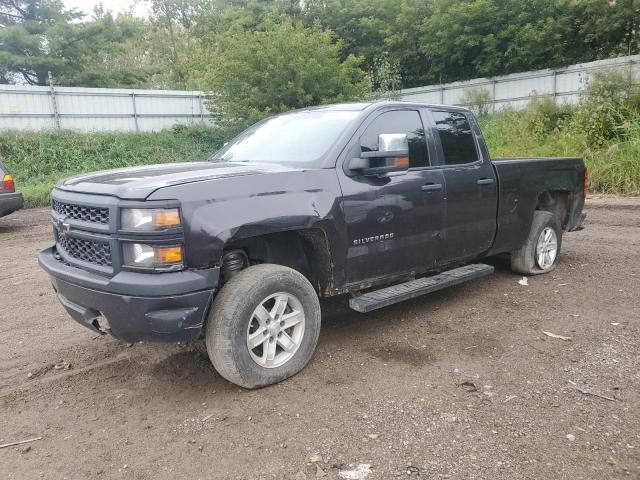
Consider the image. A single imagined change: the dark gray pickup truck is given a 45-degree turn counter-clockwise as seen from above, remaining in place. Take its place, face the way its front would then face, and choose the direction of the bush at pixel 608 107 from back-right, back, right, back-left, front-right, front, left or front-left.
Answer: back-left

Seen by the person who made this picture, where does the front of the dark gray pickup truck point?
facing the viewer and to the left of the viewer

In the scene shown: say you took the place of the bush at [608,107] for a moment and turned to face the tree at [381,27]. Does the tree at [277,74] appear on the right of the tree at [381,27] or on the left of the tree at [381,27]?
left

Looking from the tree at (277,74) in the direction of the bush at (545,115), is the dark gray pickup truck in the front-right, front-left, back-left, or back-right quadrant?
front-right

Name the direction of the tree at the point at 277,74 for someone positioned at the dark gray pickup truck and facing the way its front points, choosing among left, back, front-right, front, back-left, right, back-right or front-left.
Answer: back-right

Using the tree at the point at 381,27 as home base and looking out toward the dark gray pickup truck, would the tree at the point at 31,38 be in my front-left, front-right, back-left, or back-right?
front-right

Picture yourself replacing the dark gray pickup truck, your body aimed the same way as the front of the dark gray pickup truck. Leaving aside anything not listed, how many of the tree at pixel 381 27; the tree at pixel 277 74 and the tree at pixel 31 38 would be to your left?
0

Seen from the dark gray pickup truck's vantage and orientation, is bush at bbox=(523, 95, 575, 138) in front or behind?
behind

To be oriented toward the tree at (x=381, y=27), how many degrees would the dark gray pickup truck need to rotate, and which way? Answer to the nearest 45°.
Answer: approximately 135° to its right

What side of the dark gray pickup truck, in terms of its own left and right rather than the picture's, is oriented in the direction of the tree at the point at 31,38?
right
